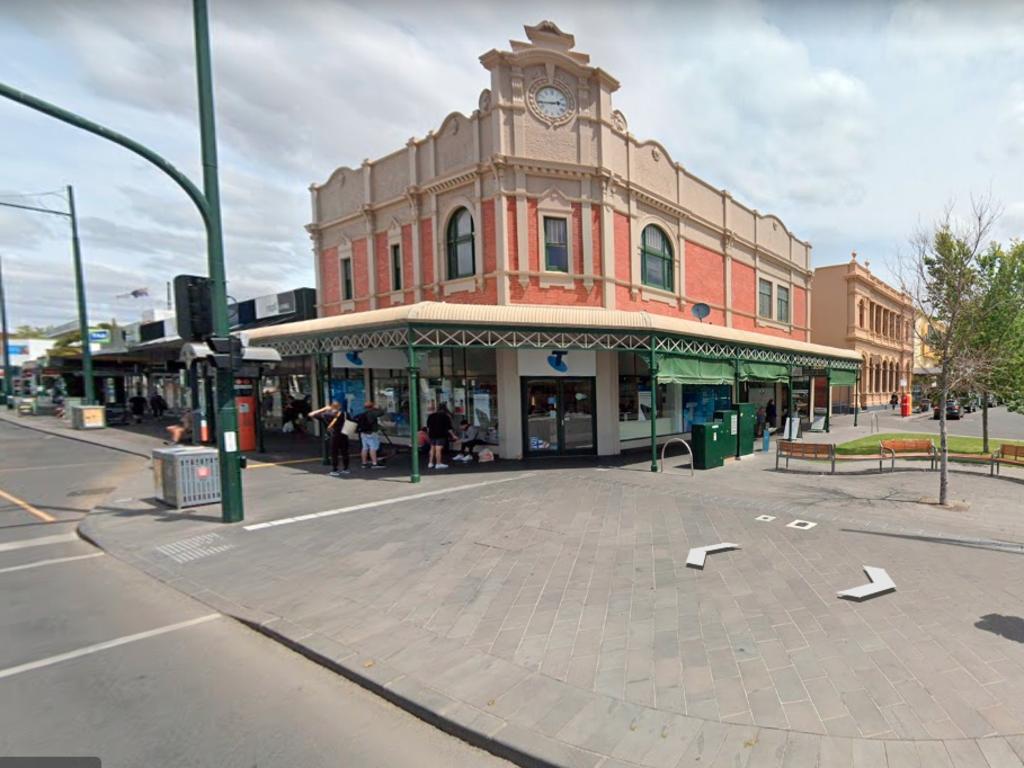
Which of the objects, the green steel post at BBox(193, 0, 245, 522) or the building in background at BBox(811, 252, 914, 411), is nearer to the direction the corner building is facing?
the green steel post

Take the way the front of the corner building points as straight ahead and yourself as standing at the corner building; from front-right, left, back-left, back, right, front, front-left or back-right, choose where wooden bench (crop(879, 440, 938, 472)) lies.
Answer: left

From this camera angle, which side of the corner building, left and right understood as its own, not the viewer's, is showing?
front

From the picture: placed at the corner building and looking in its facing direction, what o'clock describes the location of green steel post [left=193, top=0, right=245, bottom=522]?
The green steel post is roughly at 1 o'clock from the corner building.

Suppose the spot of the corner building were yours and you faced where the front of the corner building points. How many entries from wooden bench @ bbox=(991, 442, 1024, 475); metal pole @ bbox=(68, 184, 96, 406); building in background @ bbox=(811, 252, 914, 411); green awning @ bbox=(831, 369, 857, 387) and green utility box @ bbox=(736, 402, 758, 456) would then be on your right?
1

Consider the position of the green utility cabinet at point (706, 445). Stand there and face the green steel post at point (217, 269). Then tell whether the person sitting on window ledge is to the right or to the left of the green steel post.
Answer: right

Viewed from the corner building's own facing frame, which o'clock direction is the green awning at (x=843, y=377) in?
The green awning is roughly at 8 o'clock from the corner building.

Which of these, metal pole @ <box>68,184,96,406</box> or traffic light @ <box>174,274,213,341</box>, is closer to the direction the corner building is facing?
the traffic light

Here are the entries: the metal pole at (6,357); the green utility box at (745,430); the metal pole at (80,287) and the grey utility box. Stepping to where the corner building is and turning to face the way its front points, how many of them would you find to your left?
1

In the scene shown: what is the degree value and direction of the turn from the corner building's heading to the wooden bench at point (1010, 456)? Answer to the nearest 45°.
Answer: approximately 90° to its left
